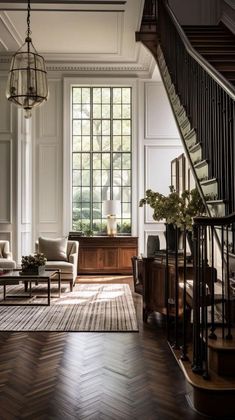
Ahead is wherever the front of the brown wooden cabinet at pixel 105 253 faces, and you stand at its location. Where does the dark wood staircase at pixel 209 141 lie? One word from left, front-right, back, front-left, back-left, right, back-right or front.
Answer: front

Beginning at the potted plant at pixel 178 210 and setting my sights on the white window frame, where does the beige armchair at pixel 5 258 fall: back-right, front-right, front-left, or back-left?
front-left

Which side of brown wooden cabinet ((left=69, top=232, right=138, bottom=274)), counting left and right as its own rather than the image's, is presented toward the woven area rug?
front

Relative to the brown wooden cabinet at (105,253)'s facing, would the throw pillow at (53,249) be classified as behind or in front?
in front

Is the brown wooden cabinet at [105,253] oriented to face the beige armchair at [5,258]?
no

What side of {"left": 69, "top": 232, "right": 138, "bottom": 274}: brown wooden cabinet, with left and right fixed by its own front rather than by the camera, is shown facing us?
front

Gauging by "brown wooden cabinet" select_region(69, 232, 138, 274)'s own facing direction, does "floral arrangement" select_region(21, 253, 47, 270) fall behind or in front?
in front

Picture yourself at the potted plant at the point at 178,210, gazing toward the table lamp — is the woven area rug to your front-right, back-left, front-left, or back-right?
front-left

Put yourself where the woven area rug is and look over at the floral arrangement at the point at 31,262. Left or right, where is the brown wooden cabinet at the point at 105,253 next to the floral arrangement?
right
